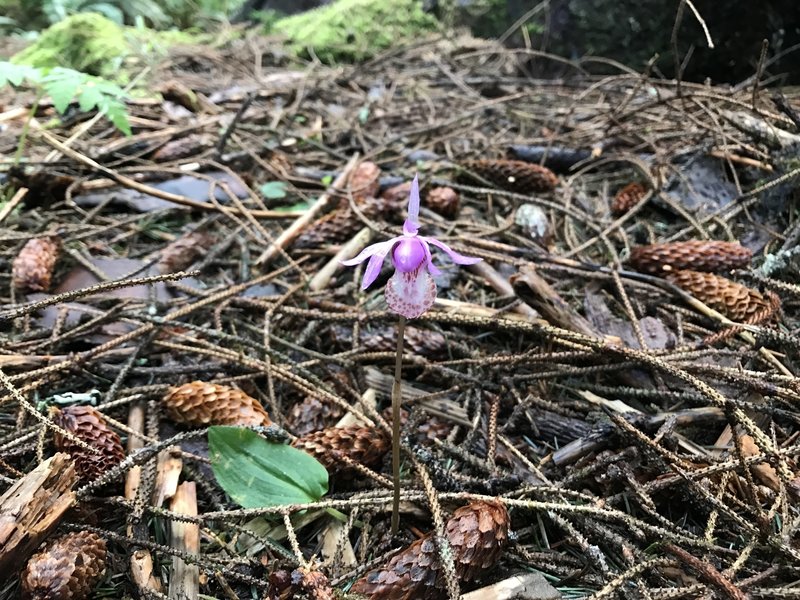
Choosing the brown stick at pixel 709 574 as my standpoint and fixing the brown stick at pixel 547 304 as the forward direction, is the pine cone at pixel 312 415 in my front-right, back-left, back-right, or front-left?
front-left

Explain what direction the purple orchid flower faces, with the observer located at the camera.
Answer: facing the viewer

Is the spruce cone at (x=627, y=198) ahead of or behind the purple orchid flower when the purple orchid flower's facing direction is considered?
behind

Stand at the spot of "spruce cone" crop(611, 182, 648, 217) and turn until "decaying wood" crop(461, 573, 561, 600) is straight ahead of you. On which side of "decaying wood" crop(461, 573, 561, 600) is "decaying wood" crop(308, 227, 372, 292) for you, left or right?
right

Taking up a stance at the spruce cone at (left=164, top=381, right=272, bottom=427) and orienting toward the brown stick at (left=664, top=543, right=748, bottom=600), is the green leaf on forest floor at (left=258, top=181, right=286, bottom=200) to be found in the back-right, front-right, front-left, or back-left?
back-left

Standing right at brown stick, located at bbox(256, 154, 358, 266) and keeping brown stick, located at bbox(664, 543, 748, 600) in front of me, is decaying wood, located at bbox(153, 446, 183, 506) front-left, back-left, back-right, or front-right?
front-right
